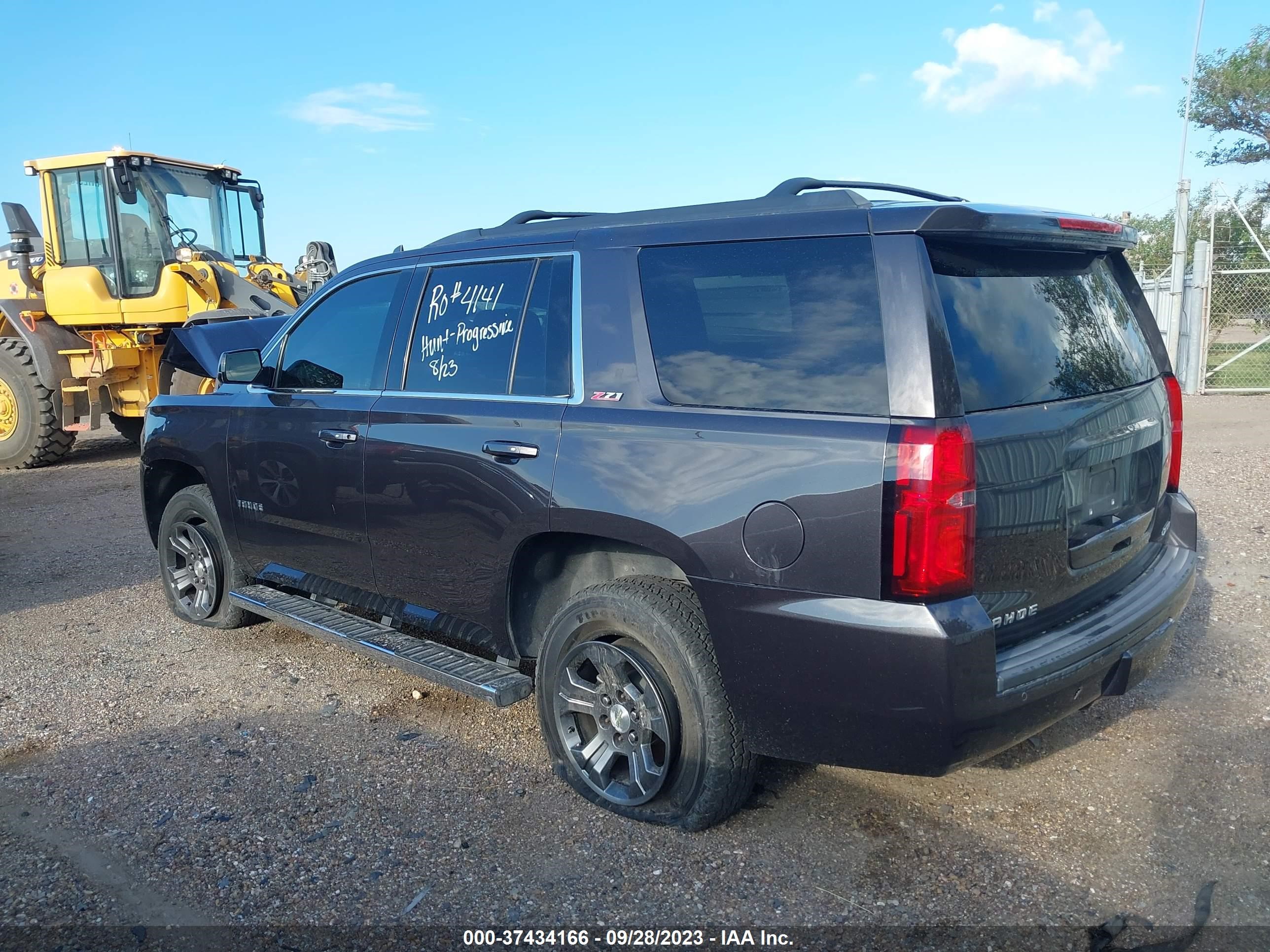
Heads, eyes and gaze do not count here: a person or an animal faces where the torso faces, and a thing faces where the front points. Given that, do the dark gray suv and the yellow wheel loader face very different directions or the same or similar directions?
very different directions

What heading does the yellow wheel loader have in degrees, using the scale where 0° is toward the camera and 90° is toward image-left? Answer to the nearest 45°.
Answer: approximately 315°

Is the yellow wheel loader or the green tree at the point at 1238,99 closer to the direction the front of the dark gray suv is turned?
the yellow wheel loader

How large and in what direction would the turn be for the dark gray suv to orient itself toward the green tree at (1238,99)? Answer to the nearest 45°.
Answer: approximately 90° to its right

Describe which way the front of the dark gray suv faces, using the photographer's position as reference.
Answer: facing away from the viewer and to the left of the viewer

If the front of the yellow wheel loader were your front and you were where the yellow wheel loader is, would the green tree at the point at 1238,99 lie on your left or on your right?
on your left

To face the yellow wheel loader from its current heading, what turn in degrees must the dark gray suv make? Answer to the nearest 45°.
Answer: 0° — it already faces it

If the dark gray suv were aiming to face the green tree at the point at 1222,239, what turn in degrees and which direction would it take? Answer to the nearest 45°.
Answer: approximately 90° to its right
